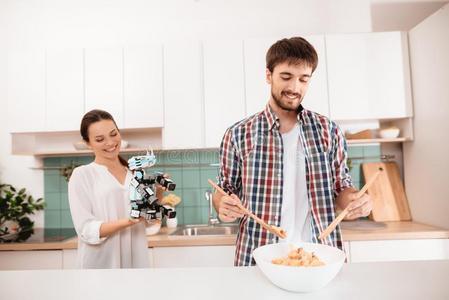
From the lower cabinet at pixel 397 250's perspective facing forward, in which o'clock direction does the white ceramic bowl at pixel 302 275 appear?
The white ceramic bowl is roughly at 12 o'clock from the lower cabinet.

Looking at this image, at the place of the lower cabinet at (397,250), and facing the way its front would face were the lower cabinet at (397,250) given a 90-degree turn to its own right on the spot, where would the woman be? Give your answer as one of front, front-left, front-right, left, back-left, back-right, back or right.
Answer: front-left

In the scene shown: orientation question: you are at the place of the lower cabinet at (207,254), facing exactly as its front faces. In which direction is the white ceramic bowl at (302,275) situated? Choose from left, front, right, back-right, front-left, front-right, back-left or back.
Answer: front

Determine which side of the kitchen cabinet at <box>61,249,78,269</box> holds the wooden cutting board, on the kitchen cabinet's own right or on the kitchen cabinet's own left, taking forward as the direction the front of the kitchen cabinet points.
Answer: on the kitchen cabinet's own left

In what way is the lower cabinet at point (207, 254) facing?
toward the camera

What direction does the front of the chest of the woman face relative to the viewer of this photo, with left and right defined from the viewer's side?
facing the viewer and to the right of the viewer

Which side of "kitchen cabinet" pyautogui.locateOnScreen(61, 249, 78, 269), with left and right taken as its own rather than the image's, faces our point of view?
front
